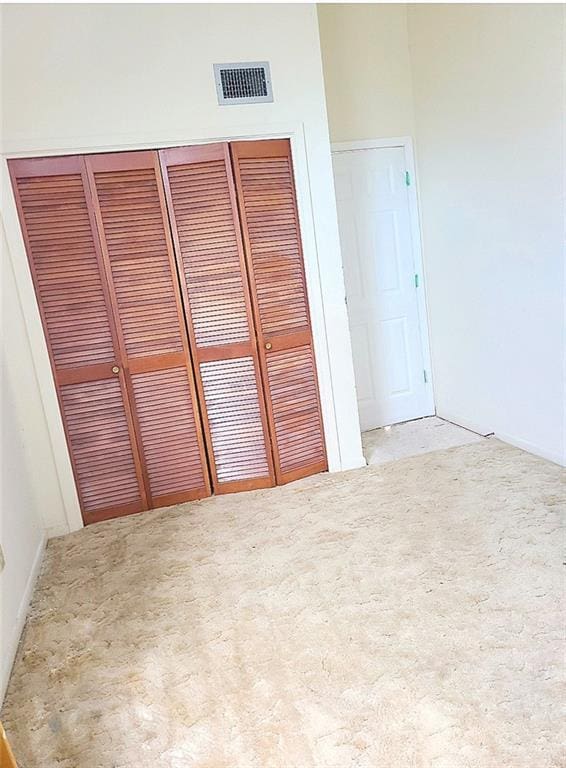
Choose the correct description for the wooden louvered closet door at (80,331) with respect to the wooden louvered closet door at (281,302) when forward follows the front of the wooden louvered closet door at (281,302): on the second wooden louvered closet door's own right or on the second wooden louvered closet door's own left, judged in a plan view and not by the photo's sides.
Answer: on the second wooden louvered closet door's own right

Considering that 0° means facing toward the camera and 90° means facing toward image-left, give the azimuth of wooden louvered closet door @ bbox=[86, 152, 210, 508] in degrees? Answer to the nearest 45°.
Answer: approximately 0°

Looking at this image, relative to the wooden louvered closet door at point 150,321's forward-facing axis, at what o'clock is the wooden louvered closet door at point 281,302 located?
the wooden louvered closet door at point 281,302 is roughly at 9 o'clock from the wooden louvered closet door at point 150,321.

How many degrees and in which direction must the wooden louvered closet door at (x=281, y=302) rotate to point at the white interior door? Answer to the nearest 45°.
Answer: approximately 135° to its left

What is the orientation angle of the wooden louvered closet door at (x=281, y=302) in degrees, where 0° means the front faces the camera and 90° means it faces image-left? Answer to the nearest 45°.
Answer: approximately 0°

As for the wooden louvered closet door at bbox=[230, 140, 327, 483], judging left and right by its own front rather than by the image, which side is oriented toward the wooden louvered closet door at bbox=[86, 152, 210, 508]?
right

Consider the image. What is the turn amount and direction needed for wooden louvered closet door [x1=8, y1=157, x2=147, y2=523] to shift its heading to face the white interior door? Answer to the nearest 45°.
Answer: approximately 90° to its left
